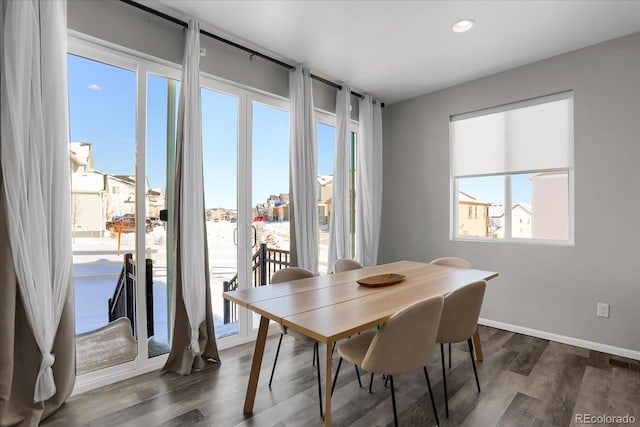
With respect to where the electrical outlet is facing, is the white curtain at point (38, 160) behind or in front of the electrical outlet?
in front

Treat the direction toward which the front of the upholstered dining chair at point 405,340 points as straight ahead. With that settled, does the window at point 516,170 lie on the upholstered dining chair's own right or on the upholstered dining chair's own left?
on the upholstered dining chair's own right

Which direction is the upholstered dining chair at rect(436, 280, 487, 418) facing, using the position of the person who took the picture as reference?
facing away from the viewer and to the left of the viewer

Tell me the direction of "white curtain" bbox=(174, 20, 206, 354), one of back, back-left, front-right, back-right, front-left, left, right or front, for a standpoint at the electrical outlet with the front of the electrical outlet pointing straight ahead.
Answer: front-right

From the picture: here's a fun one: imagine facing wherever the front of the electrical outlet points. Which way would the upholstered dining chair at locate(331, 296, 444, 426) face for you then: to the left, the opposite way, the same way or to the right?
to the right

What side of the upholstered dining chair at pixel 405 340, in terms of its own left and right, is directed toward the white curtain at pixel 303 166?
front

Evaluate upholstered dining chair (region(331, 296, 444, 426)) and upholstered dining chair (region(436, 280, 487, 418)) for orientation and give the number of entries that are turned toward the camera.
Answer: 0

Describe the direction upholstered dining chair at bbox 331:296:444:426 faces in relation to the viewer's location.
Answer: facing away from the viewer and to the left of the viewer

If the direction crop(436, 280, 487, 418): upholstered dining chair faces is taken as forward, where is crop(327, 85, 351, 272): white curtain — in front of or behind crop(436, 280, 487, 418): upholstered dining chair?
in front

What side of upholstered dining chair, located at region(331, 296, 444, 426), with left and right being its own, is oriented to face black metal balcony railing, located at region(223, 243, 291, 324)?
front
